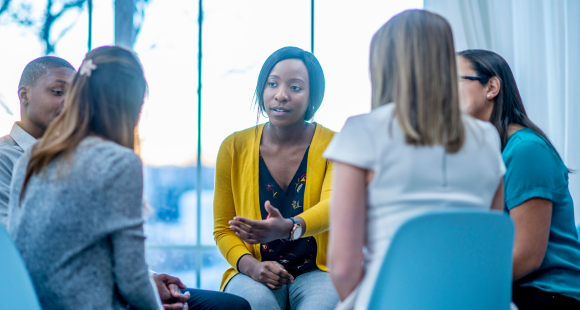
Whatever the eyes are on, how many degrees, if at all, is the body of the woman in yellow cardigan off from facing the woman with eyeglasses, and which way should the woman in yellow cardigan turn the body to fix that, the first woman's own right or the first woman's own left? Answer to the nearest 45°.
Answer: approximately 45° to the first woman's own left

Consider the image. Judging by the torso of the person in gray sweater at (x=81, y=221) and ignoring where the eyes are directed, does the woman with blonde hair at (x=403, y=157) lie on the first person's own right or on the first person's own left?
on the first person's own right

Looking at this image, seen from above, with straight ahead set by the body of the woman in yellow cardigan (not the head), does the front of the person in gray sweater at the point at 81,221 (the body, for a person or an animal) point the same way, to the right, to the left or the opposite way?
the opposite way

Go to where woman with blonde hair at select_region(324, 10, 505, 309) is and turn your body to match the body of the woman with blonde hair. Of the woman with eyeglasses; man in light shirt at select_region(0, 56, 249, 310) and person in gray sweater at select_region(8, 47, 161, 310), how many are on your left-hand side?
2

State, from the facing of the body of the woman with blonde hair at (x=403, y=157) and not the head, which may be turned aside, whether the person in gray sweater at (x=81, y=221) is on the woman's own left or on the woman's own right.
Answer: on the woman's own left

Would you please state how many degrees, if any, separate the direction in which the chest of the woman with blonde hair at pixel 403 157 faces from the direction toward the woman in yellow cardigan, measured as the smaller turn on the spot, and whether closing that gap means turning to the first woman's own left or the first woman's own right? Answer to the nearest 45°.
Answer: approximately 45° to the first woman's own left

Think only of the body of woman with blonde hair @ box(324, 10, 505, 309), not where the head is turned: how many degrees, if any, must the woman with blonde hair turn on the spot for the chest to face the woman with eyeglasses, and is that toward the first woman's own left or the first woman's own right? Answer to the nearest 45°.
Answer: approximately 45° to the first woman's own right

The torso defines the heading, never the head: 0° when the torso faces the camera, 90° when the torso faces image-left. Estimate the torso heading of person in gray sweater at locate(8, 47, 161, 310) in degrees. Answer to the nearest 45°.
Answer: approximately 225°

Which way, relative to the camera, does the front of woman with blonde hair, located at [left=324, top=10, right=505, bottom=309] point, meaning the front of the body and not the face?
away from the camera

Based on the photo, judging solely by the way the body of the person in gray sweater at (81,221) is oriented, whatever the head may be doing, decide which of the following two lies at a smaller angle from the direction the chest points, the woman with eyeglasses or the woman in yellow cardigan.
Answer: the woman in yellow cardigan

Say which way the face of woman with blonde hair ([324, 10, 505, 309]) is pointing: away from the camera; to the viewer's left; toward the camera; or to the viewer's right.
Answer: away from the camera

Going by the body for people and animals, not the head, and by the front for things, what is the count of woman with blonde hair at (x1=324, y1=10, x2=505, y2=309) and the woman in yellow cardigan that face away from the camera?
1
